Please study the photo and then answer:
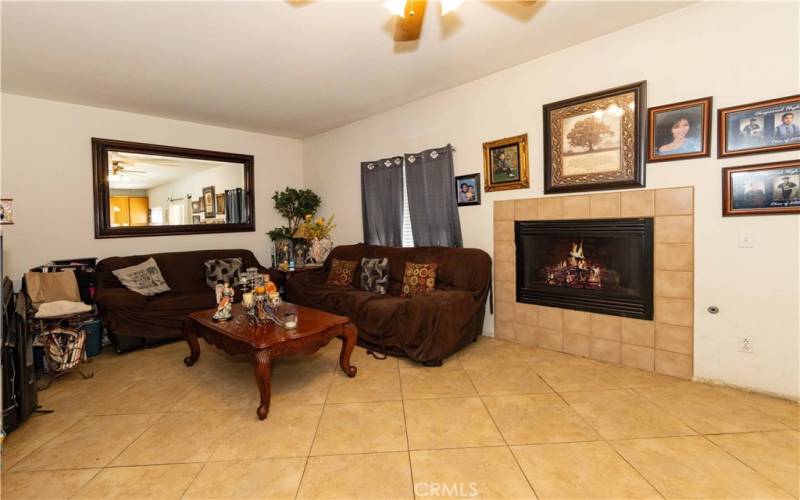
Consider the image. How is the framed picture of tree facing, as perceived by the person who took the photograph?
facing the viewer and to the left of the viewer

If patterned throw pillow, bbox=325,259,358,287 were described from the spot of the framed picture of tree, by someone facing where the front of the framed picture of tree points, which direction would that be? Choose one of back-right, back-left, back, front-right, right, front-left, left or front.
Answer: front-right

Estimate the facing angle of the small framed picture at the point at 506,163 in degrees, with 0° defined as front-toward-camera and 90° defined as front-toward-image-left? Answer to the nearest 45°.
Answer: approximately 45°

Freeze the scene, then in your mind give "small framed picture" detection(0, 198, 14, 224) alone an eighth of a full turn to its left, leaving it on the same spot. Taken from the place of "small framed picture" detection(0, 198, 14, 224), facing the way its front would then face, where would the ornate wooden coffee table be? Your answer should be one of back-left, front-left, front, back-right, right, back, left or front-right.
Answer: front

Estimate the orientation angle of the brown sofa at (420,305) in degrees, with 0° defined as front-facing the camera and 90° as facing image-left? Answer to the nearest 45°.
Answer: approximately 45°

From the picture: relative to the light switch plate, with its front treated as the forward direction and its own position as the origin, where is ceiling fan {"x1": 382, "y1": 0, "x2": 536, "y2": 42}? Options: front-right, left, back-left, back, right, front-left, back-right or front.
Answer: front-right

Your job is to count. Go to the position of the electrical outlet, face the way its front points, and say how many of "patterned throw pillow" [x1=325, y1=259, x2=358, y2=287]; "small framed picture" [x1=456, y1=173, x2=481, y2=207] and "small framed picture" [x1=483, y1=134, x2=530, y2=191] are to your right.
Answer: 3

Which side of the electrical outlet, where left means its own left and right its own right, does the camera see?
front

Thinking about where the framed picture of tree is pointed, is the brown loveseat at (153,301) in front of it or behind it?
in front
